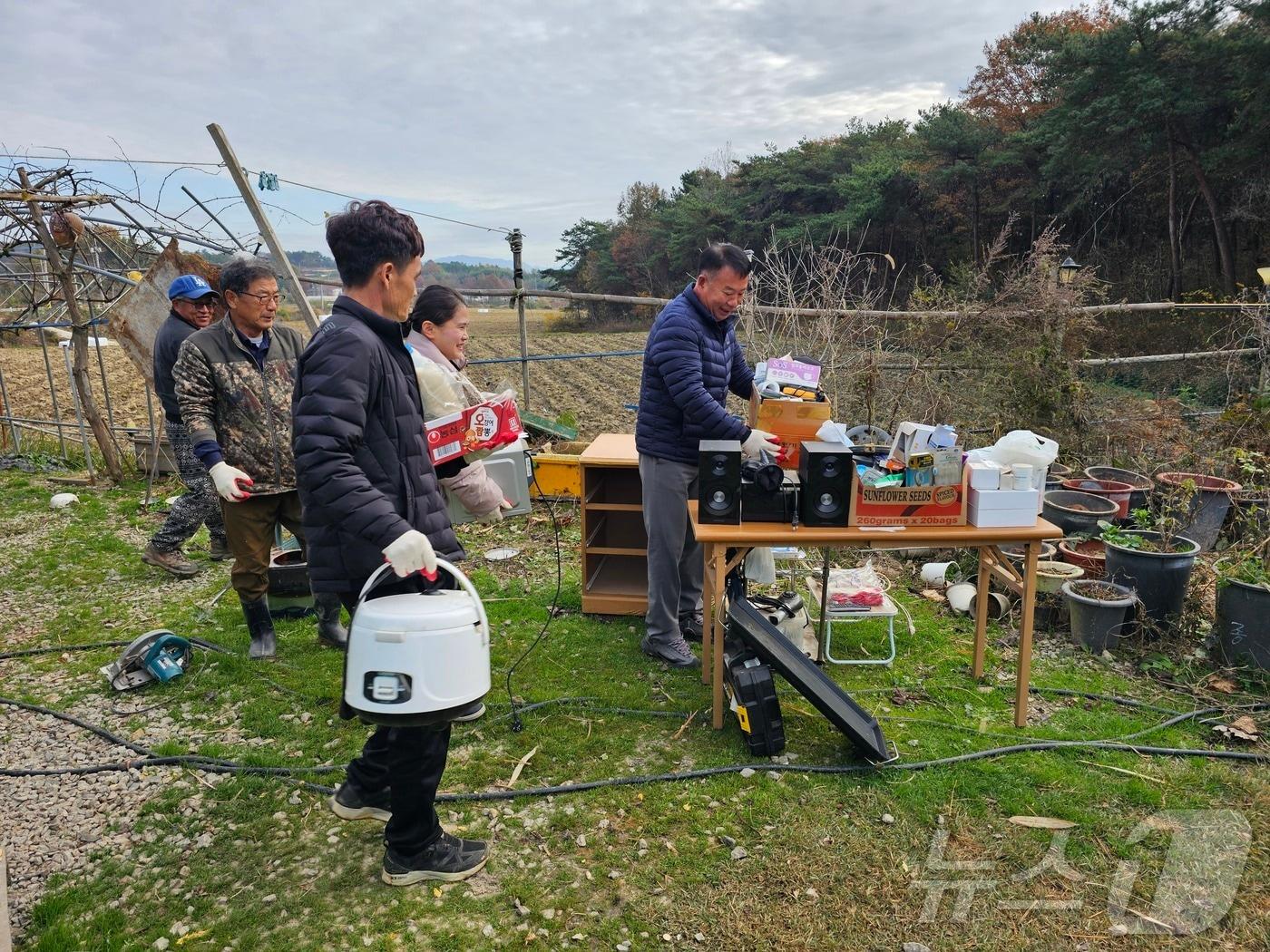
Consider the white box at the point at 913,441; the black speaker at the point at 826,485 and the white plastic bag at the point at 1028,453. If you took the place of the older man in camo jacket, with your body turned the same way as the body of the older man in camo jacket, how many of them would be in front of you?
3

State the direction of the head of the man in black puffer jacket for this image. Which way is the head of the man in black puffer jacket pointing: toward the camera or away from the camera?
away from the camera

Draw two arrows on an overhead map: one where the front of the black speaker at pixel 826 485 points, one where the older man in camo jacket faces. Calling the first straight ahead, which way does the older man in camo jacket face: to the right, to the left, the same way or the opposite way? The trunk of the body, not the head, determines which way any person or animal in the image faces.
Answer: to the left

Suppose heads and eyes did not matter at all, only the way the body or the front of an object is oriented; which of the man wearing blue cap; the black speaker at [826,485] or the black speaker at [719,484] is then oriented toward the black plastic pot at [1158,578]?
the man wearing blue cap

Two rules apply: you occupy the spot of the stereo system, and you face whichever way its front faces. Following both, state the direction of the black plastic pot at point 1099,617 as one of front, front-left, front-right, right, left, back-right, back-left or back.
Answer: back-left

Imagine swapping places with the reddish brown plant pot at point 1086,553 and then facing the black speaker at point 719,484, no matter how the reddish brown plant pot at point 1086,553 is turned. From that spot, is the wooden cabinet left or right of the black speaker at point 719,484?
right

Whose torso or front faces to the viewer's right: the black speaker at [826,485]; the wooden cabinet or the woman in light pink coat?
the woman in light pink coat

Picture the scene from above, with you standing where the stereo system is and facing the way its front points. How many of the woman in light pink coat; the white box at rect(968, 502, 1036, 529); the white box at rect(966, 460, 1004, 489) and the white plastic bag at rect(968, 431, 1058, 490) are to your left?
3

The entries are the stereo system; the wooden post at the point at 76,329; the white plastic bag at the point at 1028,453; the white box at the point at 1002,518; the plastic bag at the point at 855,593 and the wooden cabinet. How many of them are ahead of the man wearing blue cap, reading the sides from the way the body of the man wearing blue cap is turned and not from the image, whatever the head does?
5

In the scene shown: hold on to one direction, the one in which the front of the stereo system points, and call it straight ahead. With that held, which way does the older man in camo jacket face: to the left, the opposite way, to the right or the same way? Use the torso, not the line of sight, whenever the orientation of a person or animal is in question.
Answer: to the left

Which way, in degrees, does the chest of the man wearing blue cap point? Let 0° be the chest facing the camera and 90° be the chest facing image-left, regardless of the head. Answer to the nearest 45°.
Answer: approximately 315°

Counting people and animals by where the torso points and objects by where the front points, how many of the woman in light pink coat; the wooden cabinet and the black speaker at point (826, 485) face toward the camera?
2

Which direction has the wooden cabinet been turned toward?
toward the camera

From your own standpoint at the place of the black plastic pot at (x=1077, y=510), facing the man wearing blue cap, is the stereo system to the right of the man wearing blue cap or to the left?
left

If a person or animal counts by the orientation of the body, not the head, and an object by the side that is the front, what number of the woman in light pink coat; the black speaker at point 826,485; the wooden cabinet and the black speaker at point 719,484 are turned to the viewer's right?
1
